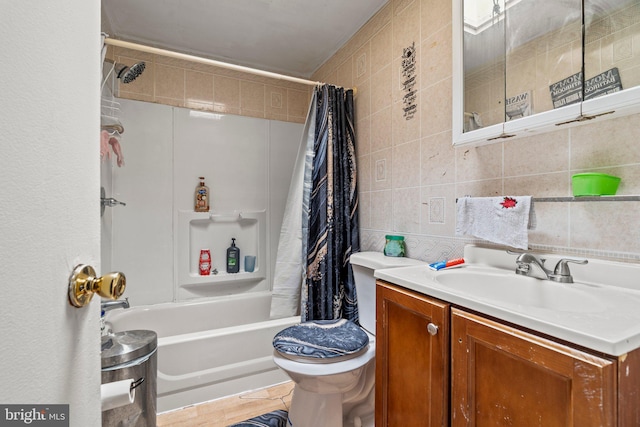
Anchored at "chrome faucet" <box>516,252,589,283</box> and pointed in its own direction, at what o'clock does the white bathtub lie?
The white bathtub is roughly at 1 o'clock from the chrome faucet.

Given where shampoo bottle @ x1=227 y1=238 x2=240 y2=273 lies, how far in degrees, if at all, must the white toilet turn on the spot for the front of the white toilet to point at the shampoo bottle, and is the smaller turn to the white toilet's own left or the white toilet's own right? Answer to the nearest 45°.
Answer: approximately 90° to the white toilet's own right

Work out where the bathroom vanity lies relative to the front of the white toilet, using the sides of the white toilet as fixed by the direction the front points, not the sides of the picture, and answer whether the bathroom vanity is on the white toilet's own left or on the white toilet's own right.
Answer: on the white toilet's own left

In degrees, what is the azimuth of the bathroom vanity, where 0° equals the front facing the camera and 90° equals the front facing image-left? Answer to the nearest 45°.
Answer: approximately 45°

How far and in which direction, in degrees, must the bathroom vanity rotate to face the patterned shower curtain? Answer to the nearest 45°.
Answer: approximately 90° to its right

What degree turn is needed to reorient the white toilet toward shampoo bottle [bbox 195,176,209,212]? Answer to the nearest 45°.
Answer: approximately 90° to its right

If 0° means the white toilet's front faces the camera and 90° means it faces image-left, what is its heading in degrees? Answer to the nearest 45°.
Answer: approximately 45°

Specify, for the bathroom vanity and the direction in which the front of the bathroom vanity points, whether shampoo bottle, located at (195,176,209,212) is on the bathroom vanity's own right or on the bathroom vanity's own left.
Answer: on the bathroom vanity's own right

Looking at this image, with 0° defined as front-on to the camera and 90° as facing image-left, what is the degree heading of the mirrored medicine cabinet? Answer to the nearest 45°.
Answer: approximately 45°
